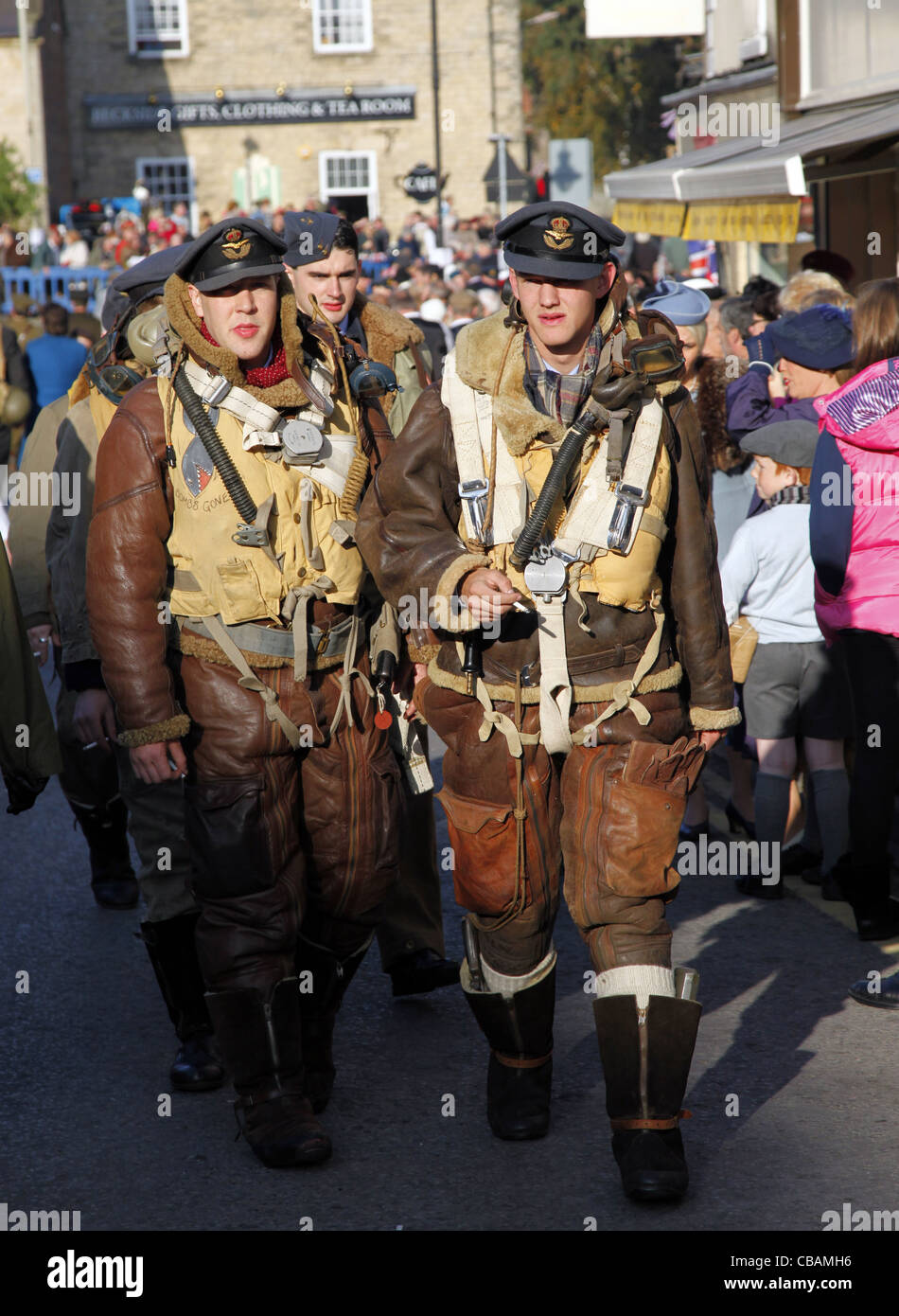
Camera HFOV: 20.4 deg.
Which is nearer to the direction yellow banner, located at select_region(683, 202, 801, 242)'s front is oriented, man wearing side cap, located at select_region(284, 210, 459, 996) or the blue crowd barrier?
the man wearing side cap

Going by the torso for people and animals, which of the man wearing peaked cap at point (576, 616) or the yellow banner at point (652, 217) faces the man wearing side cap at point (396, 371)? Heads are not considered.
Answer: the yellow banner

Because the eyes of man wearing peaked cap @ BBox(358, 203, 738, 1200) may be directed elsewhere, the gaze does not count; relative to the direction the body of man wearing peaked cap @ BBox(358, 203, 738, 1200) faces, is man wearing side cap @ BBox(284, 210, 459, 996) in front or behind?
behind

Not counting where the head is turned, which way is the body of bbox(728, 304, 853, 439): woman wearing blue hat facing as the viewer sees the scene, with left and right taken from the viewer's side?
facing to the left of the viewer

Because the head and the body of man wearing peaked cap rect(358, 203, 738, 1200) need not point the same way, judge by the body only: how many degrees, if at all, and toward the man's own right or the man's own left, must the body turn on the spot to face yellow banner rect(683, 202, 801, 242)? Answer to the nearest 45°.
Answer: approximately 180°
